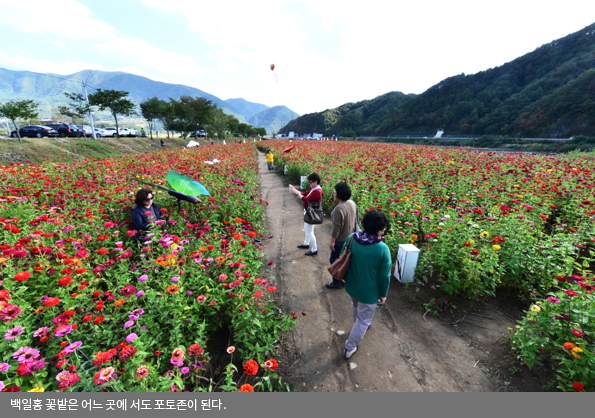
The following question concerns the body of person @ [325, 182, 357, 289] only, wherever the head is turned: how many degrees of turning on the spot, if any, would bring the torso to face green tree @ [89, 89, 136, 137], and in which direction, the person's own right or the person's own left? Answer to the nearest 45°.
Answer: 0° — they already face it

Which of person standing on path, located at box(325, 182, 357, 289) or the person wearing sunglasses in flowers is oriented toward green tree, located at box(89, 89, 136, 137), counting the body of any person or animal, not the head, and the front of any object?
the person standing on path

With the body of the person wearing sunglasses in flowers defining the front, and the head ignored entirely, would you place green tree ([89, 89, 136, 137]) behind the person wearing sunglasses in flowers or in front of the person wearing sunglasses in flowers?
behind

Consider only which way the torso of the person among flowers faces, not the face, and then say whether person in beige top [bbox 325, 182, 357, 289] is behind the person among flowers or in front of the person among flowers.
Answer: in front

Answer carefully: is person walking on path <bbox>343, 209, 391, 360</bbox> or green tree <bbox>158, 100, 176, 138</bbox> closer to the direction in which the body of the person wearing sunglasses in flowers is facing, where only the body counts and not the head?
the person walking on path

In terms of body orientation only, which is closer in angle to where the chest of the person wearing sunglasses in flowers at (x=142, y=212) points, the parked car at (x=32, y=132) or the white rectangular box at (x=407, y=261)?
the white rectangular box

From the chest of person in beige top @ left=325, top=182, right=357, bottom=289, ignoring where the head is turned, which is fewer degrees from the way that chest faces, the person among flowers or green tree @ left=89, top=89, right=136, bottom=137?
the green tree

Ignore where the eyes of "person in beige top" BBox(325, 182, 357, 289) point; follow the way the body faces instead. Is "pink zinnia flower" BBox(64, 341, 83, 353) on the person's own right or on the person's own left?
on the person's own left

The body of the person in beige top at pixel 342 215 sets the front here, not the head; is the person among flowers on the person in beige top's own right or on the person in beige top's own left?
on the person in beige top's own left

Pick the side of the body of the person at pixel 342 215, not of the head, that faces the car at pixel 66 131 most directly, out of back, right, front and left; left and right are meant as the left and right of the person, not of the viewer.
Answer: front

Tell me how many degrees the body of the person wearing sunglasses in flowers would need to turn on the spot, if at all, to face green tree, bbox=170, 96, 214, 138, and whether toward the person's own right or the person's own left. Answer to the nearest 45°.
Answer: approximately 135° to the person's own left

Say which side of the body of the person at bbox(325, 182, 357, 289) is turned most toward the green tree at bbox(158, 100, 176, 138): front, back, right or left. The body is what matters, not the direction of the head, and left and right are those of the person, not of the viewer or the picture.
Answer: front

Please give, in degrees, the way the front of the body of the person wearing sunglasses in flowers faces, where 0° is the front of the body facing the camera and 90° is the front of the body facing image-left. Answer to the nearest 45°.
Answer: approximately 315°

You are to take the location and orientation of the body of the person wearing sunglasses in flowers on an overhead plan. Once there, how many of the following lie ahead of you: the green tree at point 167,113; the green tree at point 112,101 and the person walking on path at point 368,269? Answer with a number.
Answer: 1

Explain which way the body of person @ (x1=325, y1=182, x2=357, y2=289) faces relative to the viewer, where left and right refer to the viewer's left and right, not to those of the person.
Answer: facing away from the viewer and to the left of the viewer

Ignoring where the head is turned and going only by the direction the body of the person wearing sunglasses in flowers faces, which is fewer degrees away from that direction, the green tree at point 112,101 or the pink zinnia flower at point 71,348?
the pink zinnia flower
